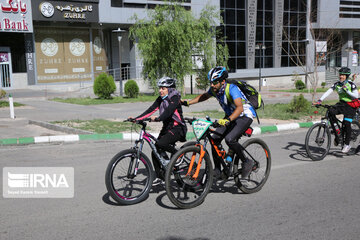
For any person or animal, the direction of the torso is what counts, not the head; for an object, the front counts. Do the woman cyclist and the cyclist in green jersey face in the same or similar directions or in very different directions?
same or similar directions

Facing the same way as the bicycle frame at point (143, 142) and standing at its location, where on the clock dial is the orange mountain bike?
The orange mountain bike is roughly at 8 o'clock from the bicycle frame.

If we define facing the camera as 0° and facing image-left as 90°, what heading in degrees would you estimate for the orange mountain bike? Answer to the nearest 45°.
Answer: approximately 45°

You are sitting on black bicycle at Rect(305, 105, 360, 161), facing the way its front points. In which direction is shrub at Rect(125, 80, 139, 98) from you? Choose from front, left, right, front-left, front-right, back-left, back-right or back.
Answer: right

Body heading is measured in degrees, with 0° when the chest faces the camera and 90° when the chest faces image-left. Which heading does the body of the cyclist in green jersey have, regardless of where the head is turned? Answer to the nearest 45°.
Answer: approximately 45°

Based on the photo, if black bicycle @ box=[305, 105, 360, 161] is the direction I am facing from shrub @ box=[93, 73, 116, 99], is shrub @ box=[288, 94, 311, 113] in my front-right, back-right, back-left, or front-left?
front-left

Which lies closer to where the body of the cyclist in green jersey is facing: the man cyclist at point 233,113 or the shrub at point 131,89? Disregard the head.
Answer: the man cyclist

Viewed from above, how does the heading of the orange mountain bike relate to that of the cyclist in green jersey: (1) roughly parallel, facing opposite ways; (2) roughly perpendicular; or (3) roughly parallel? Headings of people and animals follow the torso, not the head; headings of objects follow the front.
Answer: roughly parallel

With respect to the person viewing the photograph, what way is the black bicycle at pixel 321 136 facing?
facing the viewer and to the left of the viewer

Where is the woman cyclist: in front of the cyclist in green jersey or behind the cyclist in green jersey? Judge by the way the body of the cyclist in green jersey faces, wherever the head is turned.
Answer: in front

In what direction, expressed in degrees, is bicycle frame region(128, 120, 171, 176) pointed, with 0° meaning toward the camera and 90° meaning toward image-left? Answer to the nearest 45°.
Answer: approximately 45°

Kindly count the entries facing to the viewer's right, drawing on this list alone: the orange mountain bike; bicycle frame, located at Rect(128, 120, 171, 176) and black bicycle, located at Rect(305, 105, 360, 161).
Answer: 0

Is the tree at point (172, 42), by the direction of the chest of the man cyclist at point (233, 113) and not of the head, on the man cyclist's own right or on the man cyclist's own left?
on the man cyclist's own right
